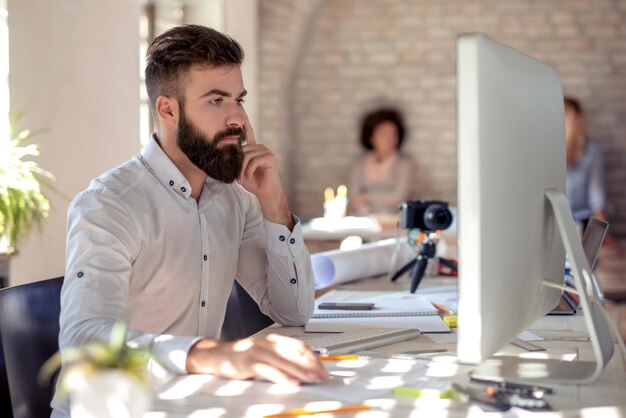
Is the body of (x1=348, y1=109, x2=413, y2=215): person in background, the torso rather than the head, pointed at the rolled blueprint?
yes

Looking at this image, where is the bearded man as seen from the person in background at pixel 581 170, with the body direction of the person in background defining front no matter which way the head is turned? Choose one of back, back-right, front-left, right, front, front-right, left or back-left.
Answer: front-left

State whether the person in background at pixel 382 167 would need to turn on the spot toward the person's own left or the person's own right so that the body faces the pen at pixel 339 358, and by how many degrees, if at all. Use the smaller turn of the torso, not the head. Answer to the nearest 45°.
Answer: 0° — they already face it

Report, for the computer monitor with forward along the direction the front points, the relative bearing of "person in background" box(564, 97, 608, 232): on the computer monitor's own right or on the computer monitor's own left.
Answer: on the computer monitor's own right

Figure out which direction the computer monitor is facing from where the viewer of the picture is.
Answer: facing to the left of the viewer

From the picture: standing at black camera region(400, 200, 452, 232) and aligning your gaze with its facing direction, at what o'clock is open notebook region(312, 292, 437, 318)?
The open notebook is roughly at 2 o'clock from the black camera.

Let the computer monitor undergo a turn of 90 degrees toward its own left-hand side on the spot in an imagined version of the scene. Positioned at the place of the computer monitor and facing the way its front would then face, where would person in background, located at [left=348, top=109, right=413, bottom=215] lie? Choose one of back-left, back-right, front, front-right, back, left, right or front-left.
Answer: back

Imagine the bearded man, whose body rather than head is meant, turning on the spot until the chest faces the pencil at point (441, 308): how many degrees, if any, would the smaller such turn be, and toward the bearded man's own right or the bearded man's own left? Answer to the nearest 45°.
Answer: approximately 45° to the bearded man's own left

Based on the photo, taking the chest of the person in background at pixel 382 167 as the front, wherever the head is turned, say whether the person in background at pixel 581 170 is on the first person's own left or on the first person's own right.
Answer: on the first person's own left

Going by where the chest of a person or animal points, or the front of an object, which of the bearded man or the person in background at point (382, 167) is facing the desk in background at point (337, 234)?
the person in background
